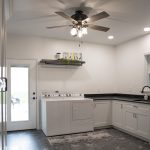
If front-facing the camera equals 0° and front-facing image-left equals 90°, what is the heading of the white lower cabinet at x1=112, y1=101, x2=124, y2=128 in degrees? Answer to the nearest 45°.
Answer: approximately 45°

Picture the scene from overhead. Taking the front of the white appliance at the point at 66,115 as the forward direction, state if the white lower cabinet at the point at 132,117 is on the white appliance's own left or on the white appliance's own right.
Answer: on the white appliance's own left

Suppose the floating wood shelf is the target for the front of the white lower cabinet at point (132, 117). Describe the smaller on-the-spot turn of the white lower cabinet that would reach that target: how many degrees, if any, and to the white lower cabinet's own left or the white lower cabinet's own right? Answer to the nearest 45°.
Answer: approximately 45° to the white lower cabinet's own right

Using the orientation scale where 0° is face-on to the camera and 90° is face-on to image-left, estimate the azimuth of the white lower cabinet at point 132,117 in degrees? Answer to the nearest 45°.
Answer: approximately 45°

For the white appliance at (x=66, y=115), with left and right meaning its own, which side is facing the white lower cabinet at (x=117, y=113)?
left

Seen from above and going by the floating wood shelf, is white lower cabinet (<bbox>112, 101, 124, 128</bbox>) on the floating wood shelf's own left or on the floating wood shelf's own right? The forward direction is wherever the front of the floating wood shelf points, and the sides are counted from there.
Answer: on the floating wood shelf's own left

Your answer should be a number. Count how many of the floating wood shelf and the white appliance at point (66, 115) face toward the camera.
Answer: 2

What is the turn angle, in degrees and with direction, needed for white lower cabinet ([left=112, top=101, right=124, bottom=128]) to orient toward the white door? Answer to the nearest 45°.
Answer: approximately 45° to its right

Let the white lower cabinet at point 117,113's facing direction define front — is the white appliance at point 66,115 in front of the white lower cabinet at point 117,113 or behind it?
in front

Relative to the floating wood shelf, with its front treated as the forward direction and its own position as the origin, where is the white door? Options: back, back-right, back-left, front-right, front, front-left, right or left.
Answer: right
